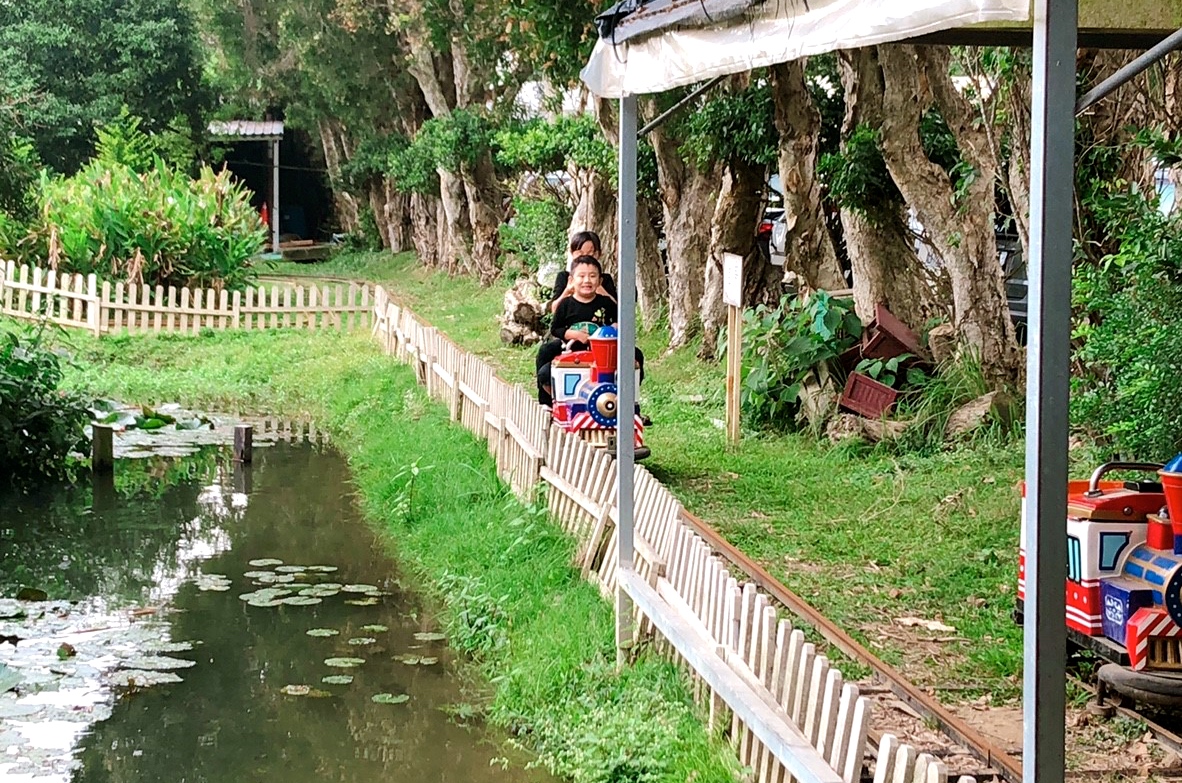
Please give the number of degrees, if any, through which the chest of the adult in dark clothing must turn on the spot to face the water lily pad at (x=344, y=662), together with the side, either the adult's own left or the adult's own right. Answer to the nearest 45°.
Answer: approximately 45° to the adult's own right

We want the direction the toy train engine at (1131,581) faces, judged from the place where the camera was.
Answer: facing the viewer and to the right of the viewer

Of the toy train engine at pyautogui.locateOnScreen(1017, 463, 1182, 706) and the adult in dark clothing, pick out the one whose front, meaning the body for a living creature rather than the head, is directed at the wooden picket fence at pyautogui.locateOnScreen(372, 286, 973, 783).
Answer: the adult in dark clothing

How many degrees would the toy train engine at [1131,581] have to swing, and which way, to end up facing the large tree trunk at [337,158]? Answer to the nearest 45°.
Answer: approximately 180°

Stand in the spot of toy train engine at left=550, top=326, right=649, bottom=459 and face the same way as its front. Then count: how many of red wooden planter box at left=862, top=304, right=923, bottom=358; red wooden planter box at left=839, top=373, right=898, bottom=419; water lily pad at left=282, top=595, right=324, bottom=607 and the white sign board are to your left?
3

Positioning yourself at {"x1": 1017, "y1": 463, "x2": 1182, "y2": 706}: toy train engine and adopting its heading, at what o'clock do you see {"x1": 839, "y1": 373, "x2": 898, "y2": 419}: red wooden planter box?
The red wooden planter box is roughly at 7 o'clock from the toy train engine.

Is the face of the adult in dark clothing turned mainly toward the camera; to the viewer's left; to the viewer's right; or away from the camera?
toward the camera

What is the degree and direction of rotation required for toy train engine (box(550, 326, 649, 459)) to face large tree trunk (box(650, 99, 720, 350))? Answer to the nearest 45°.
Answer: approximately 135° to its left

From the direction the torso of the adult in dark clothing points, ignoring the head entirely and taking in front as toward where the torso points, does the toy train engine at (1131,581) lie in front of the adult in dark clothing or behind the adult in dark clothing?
in front

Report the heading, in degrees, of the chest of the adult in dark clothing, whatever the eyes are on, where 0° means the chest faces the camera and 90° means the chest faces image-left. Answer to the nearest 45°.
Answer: approximately 0°

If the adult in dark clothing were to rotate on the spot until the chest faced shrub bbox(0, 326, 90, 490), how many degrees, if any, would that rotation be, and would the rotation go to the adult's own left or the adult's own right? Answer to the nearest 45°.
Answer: approximately 135° to the adult's own right

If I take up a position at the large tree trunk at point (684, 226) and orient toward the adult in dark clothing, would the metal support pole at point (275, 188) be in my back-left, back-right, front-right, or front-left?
back-right

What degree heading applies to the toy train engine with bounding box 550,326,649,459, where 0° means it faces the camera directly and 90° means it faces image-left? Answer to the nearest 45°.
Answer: approximately 315°

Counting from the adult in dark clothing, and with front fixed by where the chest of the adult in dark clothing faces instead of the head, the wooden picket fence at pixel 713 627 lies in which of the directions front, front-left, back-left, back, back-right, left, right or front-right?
front
